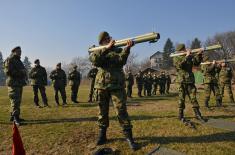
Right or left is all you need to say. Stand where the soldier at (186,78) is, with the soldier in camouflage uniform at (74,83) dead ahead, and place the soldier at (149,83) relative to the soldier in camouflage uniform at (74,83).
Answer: right

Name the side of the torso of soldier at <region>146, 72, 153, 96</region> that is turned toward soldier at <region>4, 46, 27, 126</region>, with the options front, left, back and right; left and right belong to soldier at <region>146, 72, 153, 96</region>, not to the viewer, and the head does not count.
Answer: front

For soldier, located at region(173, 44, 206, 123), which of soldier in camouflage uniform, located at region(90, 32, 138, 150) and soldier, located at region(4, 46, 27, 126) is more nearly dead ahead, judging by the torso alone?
the soldier in camouflage uniform

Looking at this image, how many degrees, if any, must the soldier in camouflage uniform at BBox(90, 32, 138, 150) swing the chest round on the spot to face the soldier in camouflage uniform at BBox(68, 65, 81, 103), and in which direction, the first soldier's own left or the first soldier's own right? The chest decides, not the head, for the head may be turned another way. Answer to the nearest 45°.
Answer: approximately 135° to the first soldier's own left

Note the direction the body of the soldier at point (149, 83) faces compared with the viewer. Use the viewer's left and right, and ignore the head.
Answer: facing the viewer

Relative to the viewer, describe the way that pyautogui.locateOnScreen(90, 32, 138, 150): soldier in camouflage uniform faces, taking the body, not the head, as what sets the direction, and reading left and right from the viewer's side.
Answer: facing the viewer and to the right of the viewer

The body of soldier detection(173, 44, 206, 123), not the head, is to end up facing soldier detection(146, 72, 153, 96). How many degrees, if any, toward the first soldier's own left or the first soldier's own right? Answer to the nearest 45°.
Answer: approximately 135° to the first soldier's own left

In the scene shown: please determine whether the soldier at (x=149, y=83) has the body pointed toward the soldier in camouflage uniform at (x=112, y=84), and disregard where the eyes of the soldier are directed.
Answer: yes

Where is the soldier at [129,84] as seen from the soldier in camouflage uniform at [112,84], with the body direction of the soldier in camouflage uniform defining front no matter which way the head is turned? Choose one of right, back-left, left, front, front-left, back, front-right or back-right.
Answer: back-left

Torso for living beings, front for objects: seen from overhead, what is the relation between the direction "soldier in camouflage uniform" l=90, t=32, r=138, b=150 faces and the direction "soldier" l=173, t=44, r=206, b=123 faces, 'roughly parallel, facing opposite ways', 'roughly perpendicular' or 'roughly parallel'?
roughly parallel
